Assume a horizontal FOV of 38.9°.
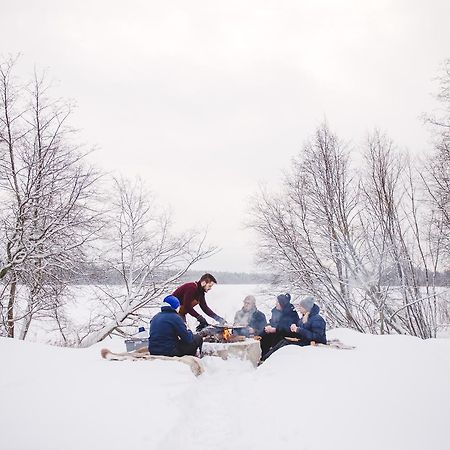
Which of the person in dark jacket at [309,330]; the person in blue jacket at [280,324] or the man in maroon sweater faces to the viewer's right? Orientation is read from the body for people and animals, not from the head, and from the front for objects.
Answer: the man in maroon sweater

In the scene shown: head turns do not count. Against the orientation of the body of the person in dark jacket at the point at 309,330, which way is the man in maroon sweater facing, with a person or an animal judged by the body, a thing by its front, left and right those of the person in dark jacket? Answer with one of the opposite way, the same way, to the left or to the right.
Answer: the opposite way

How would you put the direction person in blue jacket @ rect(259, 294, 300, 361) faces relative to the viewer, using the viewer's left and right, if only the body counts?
facing to the left of the viewer

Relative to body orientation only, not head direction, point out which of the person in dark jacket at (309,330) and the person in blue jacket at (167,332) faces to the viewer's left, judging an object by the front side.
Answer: the person in dark jacket

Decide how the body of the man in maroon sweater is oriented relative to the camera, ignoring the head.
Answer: to the viewer's right

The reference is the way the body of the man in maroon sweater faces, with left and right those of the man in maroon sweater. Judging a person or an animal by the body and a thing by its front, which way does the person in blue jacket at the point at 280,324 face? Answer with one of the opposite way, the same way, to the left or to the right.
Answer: the opposite way

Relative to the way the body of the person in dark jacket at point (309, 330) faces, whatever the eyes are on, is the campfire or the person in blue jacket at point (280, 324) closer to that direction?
the campfire

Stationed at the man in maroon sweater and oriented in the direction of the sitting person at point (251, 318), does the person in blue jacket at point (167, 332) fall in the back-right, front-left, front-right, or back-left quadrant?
back-right

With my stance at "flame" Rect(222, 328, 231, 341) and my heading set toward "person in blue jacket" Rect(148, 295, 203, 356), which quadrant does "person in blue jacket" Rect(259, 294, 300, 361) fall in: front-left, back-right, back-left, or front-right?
back-left

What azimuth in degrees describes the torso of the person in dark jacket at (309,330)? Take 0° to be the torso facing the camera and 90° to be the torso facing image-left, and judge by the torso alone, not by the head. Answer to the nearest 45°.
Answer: approximately 90°

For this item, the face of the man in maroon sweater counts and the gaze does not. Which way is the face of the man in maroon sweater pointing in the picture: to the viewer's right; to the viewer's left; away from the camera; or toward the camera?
to the viewer's right

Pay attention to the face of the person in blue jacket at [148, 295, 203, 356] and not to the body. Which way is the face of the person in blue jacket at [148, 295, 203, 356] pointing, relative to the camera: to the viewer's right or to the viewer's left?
to the viewer's right
